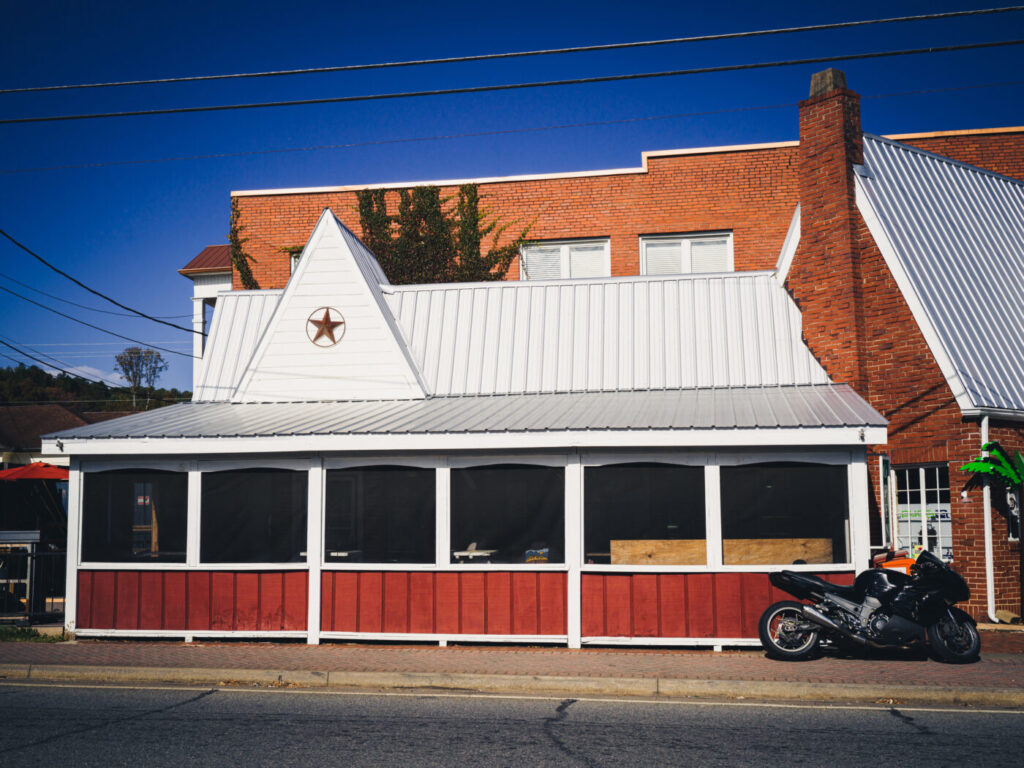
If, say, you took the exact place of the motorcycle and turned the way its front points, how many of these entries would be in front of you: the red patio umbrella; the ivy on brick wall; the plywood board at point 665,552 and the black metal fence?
0

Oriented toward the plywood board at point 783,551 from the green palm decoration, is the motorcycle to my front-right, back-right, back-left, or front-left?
front-left

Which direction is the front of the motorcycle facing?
to the viewer's right

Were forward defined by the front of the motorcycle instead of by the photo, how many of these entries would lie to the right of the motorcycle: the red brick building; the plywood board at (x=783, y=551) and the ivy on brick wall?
0

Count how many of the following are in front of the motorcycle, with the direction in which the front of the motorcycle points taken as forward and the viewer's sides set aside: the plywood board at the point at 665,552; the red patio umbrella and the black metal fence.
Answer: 0

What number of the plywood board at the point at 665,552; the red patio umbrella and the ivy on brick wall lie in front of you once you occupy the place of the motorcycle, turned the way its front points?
0

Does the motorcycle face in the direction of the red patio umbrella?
no

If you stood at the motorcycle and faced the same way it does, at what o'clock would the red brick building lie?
The red brick building is roughly at 9 o'clock from the motorcycle.

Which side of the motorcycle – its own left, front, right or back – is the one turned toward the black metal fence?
back

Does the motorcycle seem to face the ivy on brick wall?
no

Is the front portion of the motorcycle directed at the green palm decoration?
no

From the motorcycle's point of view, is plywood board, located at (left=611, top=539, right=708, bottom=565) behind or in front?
behind
